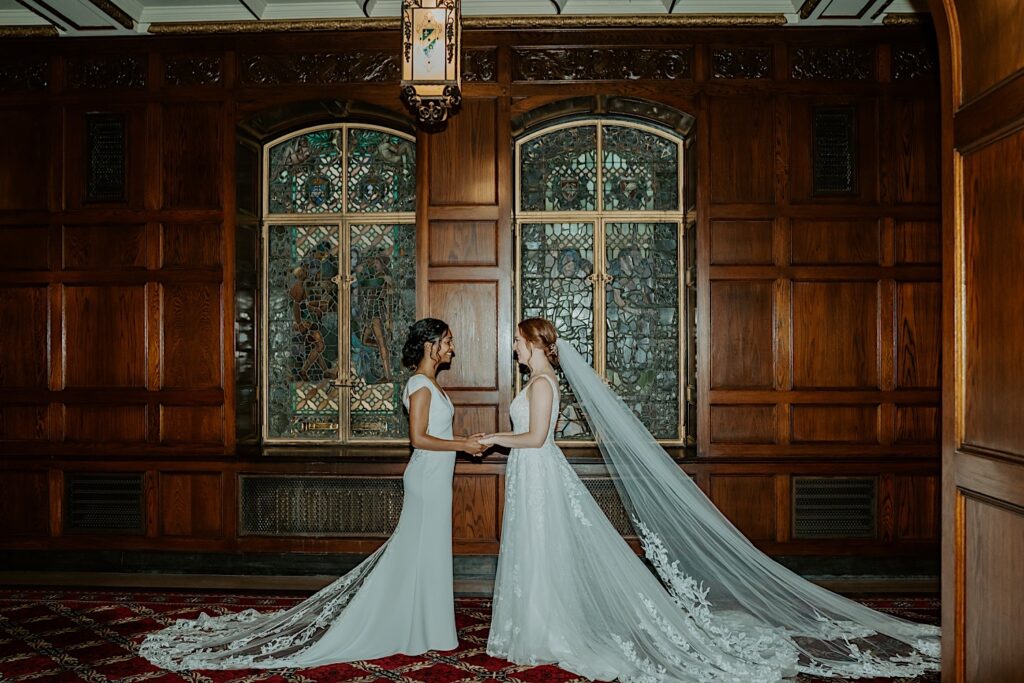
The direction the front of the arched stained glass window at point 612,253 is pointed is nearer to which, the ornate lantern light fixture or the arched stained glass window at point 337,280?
the ornate lantern light fixture

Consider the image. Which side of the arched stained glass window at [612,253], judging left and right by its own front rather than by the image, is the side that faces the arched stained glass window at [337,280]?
right

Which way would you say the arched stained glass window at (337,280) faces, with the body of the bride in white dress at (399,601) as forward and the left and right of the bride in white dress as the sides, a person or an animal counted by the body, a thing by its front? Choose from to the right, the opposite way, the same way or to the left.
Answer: to the right

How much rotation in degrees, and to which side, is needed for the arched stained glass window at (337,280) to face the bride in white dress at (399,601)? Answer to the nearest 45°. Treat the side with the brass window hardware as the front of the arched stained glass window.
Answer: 0° — it already faces them

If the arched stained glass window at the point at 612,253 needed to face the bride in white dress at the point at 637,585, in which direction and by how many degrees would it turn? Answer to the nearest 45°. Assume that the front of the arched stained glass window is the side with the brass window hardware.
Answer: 0° — it already faces them

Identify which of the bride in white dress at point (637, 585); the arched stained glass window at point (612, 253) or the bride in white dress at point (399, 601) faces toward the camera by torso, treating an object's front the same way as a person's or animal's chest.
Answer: the arched stained glass window

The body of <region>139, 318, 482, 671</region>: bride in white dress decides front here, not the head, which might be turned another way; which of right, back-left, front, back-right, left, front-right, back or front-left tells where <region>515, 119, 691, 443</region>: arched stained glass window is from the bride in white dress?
front-left

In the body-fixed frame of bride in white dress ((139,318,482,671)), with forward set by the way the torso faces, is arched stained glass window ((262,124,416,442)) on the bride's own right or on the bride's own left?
on the bride's own left

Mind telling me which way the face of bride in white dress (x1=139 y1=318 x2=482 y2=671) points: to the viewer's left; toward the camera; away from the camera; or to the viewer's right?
to the viewer's right

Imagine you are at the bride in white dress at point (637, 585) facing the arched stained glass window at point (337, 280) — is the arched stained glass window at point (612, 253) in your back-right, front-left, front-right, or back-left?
front-right

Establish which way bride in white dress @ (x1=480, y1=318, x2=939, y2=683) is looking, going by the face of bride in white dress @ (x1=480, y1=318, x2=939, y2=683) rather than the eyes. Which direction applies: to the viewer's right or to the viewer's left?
to the viewer's left

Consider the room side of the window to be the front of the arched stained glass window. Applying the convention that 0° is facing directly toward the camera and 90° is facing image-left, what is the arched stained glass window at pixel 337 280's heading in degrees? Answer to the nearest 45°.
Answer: approximately 0°

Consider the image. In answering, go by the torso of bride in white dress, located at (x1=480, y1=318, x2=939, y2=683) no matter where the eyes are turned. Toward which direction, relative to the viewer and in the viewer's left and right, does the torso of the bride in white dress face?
facing to the left of the viewer

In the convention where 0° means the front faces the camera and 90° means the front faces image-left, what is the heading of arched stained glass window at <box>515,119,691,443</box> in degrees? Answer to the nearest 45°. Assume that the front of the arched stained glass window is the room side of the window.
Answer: approximately 0°

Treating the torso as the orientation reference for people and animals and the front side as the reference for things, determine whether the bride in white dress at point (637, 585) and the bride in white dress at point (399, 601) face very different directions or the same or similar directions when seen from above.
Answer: very different directions

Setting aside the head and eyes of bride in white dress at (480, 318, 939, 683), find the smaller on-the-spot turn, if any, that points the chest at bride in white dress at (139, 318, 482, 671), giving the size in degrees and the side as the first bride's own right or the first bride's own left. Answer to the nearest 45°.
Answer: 0° — they already face them

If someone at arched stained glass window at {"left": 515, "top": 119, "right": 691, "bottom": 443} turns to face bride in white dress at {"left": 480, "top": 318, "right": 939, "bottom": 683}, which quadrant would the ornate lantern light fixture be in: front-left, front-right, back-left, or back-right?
front-right

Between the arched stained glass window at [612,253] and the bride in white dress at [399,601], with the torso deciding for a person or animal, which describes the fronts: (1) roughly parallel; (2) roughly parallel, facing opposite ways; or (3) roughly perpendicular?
roughly perpendicular

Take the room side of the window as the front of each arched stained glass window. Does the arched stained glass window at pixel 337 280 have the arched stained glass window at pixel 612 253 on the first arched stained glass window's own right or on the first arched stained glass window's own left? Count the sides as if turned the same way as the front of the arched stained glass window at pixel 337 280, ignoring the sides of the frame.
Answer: on the first arched stained glass window's own left
